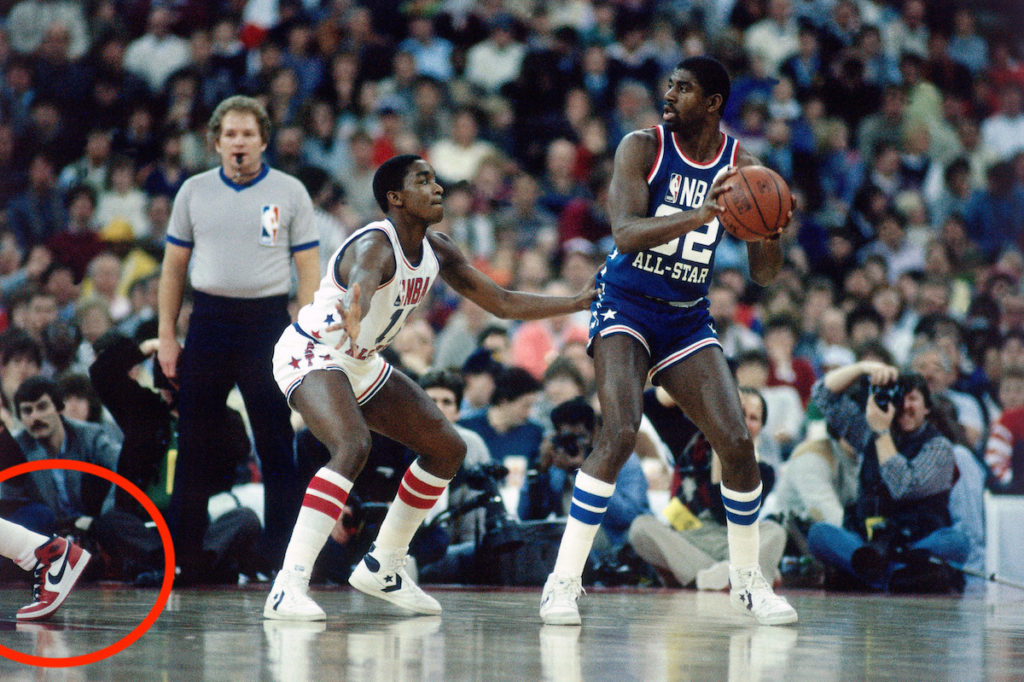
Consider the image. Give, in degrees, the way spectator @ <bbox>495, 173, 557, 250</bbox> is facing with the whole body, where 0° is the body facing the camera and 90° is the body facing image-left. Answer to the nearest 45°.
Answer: approximately 0°

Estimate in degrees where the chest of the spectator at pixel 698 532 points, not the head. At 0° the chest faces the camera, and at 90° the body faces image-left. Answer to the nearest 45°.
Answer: approximately 0°

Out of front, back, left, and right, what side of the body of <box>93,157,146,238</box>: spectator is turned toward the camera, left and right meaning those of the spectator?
front

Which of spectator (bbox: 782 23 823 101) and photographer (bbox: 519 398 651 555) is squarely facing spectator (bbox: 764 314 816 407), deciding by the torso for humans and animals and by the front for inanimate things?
spectator (bbox: 782 23 823 101)

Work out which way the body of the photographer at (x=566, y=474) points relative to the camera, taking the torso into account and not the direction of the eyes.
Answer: toward the camera

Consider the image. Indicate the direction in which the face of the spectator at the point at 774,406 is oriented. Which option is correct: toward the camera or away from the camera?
toward the camera

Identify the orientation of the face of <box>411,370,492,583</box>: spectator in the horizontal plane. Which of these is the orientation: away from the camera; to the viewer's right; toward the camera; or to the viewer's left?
toward the camera

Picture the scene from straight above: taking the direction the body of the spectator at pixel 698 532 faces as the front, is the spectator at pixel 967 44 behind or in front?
behind

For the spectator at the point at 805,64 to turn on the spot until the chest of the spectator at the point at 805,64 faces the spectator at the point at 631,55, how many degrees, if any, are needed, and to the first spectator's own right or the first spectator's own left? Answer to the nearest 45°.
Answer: approximately 90° to the first spectator's own right

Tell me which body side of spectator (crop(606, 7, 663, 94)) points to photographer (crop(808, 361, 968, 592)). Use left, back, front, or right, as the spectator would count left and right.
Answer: front

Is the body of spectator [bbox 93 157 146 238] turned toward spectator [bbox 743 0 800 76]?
no

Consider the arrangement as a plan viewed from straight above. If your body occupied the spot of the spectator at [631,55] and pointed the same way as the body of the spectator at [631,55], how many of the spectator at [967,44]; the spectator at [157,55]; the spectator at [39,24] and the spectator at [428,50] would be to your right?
3

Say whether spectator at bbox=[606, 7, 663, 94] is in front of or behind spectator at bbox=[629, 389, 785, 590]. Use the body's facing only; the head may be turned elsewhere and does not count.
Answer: behind

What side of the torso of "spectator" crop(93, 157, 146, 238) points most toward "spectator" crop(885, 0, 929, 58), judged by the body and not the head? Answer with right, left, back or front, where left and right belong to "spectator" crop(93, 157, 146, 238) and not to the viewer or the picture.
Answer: left

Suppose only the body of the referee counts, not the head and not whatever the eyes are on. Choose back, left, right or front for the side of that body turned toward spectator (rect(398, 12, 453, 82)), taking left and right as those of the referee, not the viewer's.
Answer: back
